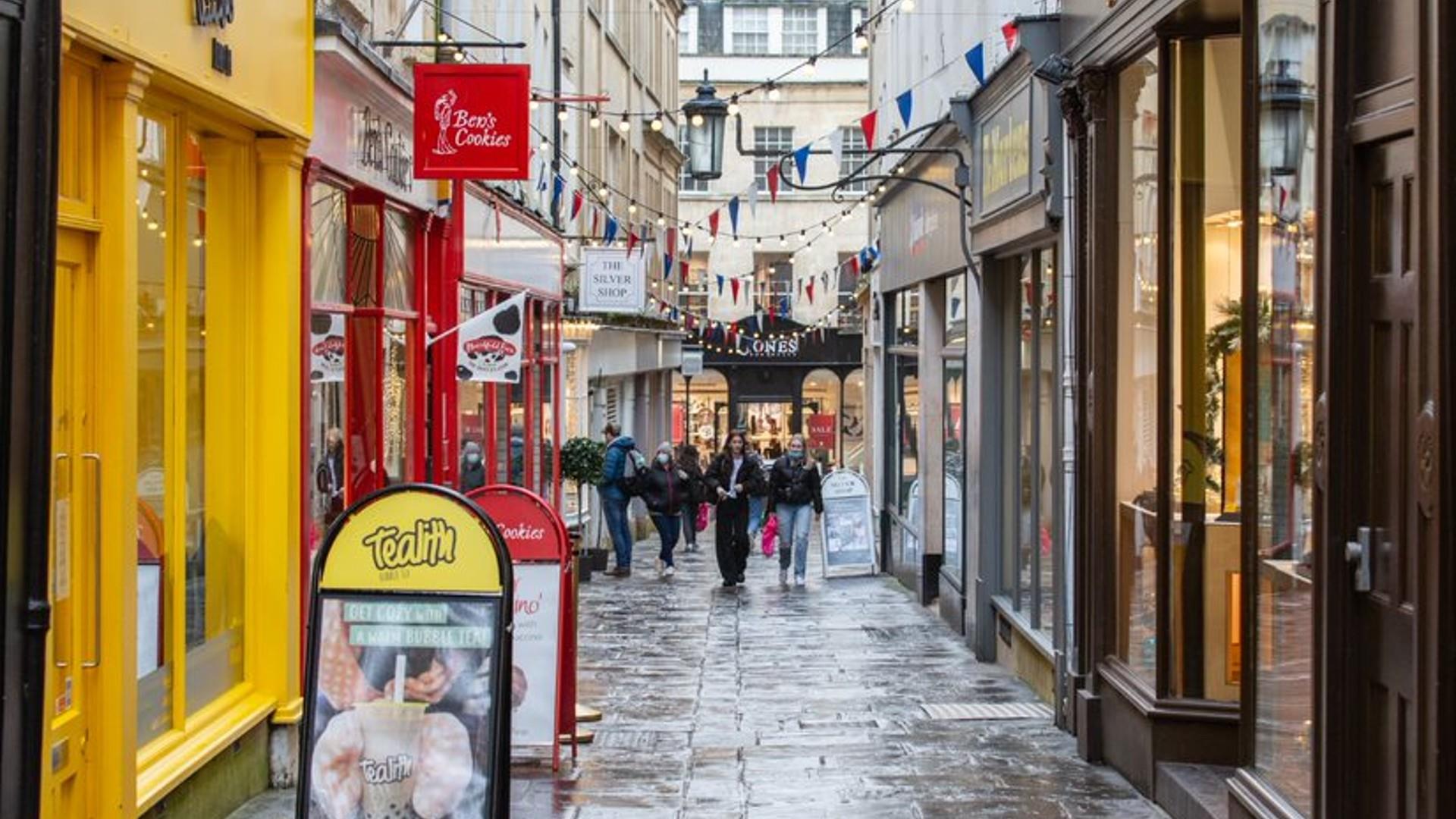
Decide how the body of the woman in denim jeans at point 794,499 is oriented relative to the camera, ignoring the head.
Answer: toward the camera

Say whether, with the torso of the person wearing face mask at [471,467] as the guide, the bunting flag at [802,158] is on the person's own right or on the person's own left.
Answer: on the person's own left

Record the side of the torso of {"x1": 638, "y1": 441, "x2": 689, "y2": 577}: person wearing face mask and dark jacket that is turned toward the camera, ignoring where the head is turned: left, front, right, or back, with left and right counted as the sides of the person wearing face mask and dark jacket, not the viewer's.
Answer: front

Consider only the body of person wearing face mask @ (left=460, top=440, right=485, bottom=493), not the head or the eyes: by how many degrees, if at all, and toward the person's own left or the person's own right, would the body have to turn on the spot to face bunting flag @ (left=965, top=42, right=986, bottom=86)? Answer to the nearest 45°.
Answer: approximately 45° to the person's own left
